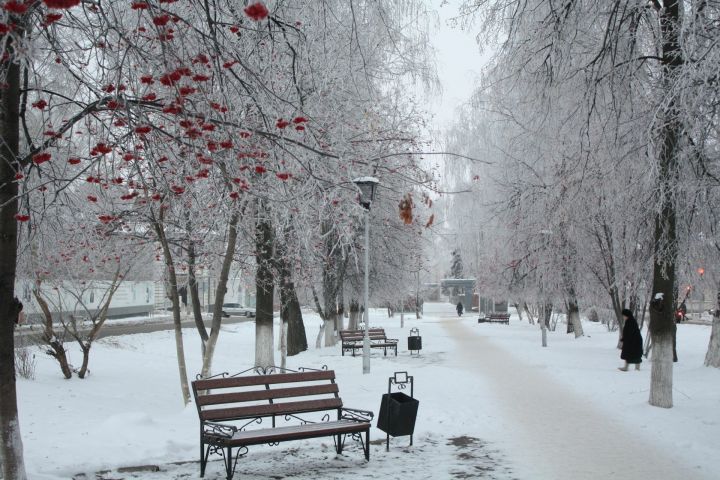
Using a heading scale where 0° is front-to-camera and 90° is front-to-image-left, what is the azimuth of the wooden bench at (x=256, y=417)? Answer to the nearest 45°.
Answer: approximately 315°

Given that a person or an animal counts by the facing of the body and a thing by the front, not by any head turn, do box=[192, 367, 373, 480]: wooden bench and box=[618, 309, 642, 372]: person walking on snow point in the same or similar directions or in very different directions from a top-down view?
very different directions

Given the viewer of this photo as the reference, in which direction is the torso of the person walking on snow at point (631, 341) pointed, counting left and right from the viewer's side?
facing to the left of the viewer

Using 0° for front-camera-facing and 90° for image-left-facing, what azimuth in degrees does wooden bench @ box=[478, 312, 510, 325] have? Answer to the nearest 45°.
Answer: approximately 45°

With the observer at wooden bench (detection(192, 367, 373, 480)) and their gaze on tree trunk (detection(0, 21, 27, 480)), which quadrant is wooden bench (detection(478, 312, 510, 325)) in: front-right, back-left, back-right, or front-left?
back-right

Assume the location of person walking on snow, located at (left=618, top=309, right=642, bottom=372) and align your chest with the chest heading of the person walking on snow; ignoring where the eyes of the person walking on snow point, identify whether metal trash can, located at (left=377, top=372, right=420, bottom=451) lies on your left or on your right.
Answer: on your left

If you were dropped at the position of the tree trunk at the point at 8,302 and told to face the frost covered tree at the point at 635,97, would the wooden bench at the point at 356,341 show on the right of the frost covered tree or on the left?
left

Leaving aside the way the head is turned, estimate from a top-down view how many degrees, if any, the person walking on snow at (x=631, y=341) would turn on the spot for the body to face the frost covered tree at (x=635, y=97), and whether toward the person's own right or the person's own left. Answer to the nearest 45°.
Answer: approximately 90° to the person's own left

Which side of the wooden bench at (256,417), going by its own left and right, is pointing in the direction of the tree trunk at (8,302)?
right

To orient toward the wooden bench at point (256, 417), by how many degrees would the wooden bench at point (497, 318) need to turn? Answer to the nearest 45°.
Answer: approximately 45° to its left
